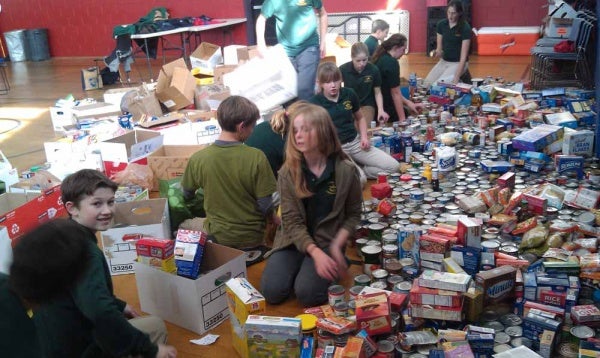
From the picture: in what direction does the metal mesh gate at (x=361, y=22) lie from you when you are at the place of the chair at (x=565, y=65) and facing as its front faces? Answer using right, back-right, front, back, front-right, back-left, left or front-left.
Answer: front-right

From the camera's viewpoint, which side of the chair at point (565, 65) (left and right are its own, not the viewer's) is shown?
left

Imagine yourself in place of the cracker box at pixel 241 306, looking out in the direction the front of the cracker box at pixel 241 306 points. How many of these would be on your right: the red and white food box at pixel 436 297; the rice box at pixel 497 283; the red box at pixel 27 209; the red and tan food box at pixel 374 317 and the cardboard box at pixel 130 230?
2

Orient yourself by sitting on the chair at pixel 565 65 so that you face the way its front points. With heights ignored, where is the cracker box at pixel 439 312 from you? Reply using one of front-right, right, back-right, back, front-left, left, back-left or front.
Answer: left

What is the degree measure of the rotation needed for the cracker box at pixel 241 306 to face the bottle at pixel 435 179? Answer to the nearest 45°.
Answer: approximately 180°

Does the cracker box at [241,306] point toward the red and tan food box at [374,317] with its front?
no

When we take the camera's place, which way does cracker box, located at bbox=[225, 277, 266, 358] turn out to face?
facing the viewer and to the left of the viewer

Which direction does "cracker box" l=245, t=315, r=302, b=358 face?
toward the camera

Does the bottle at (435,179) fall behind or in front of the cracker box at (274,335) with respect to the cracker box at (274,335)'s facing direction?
behind

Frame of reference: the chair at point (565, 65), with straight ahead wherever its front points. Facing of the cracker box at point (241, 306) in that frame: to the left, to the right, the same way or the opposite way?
to the left
